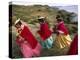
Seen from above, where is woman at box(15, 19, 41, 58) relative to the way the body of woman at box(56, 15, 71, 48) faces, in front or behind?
in front
